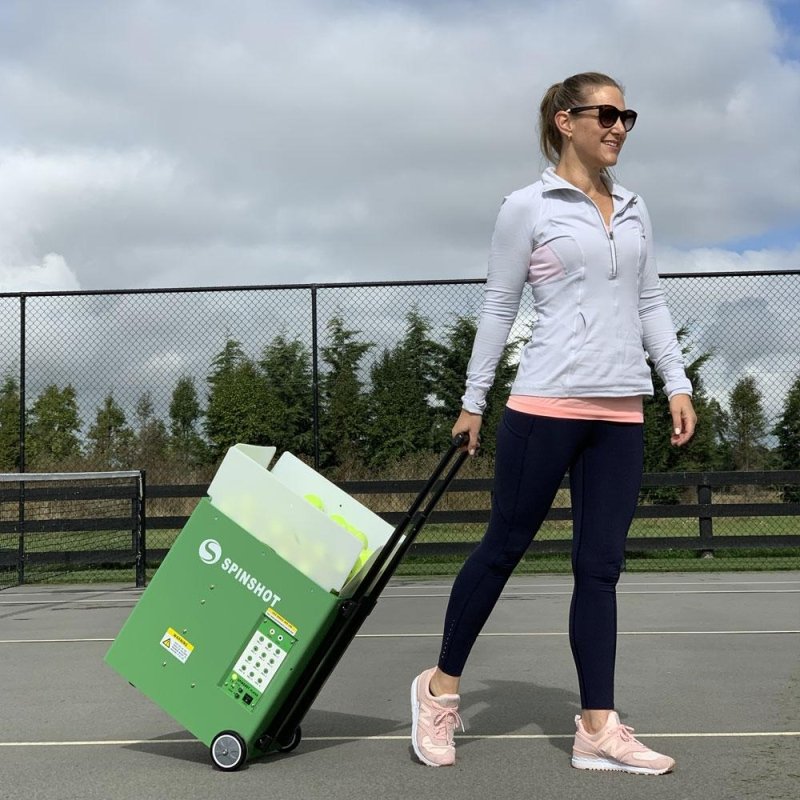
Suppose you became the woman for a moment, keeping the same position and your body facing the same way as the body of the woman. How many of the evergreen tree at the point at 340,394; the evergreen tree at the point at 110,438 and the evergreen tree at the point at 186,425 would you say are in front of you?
0

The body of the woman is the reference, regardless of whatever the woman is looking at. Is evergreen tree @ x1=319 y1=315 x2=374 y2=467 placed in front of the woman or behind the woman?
behind

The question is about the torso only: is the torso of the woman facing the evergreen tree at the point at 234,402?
no

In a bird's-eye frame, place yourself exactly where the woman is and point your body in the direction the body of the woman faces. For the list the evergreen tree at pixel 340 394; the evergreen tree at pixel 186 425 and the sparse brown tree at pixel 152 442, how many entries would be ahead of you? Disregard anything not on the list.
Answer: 0

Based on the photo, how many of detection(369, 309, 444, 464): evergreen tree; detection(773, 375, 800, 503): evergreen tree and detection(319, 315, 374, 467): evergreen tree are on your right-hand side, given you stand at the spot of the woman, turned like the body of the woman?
0

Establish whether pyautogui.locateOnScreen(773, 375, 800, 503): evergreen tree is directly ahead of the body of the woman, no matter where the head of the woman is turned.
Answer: no

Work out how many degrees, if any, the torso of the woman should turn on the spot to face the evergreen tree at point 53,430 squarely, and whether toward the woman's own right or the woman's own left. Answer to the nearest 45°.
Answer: approximately 180°

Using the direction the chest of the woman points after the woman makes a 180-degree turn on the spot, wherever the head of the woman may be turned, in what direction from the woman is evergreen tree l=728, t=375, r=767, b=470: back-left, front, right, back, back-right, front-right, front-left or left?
front-right
